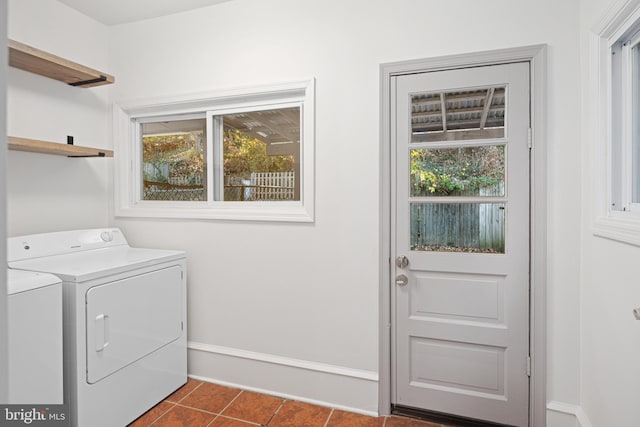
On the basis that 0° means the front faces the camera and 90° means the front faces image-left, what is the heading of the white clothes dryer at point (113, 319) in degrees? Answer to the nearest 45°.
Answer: approximately 315°

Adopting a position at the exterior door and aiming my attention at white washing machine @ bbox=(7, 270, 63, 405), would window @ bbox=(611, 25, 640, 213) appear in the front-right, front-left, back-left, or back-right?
back-left

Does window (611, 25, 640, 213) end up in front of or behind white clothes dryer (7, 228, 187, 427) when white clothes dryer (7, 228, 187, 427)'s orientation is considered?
in front
